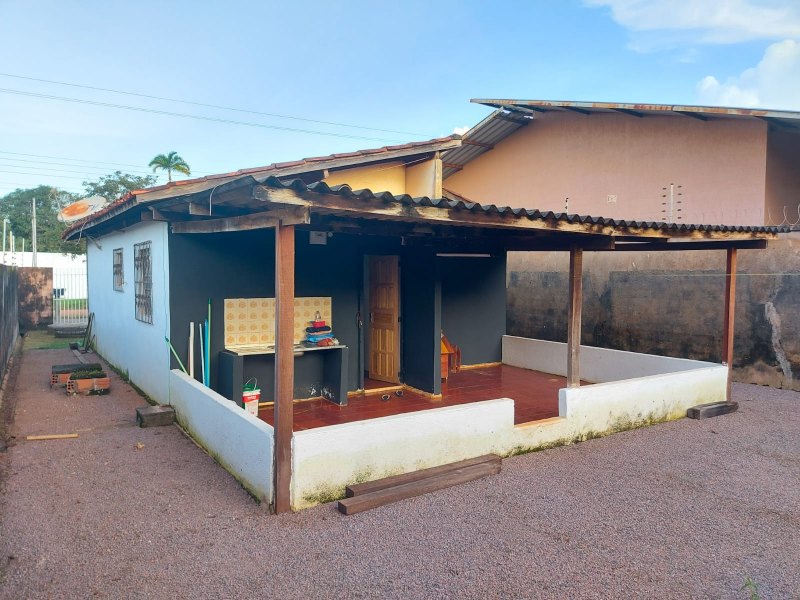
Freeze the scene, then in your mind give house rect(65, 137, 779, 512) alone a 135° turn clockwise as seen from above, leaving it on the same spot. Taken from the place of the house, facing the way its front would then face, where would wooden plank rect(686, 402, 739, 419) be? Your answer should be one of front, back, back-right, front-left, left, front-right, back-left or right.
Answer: back

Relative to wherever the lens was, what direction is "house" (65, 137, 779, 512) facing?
facing the viewer and to the right of the viewer

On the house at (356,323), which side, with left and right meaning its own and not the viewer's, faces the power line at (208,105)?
back

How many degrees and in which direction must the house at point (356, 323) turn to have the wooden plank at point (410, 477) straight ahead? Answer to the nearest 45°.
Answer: approximately 45° to its right

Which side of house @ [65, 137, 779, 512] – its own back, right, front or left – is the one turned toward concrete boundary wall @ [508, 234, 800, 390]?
left

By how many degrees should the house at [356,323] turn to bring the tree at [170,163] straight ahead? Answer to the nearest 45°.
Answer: approximately 180°

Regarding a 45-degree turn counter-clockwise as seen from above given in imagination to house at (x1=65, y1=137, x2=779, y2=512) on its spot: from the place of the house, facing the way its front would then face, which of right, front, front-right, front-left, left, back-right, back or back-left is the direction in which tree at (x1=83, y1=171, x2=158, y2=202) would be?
back-left

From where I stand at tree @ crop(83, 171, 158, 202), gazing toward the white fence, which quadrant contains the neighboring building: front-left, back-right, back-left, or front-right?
front-left

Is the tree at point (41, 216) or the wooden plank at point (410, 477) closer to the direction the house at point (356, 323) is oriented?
the wooden plank
